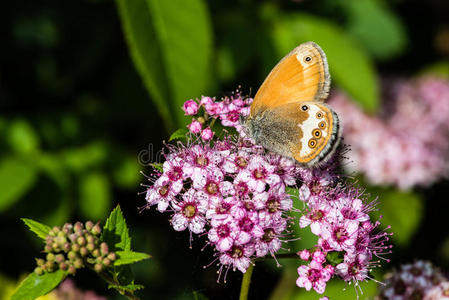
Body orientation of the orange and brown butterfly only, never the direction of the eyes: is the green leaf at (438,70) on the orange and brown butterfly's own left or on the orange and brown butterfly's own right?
on the orange and brown butterfly's own right

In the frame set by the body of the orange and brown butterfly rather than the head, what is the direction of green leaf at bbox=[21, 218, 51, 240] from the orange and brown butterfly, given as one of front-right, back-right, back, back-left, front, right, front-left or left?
front-left

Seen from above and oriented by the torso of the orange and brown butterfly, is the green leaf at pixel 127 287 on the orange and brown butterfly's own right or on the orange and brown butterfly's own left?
on the orange and brown butterfly's own left

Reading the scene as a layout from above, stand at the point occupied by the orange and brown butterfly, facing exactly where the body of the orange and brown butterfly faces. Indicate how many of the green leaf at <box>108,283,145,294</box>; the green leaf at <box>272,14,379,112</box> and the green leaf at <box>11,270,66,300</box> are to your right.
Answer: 1

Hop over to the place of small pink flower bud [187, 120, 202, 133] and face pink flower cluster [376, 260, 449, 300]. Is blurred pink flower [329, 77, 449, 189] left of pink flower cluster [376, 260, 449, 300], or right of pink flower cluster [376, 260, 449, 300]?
left

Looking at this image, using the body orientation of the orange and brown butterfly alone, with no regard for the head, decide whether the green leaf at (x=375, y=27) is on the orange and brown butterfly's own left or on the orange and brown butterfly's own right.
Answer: on the orange and brown butterfly's own right

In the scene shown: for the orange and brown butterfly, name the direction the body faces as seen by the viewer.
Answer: to the viewer's left
